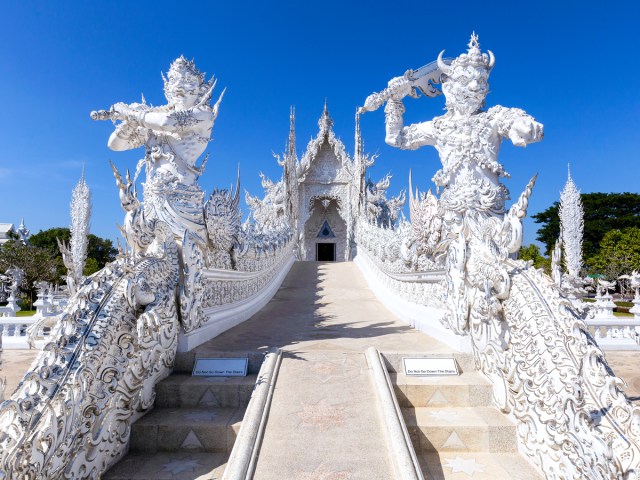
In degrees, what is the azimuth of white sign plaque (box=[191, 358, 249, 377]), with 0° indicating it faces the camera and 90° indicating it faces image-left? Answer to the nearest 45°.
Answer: approximately 0°

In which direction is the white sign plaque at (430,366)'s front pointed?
toward the camera

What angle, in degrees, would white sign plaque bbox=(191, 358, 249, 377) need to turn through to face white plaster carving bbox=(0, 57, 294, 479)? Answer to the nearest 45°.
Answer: approximately 90° to its right

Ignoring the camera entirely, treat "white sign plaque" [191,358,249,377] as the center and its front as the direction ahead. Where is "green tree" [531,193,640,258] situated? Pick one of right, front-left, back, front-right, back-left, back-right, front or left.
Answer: back-left

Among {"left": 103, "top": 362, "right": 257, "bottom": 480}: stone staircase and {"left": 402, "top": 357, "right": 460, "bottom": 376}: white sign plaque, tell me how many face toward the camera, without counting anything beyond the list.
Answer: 2

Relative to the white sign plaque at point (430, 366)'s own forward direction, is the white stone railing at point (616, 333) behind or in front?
behind

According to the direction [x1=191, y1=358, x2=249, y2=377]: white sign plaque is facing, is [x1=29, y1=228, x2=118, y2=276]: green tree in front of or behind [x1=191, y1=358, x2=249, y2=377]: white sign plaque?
behind

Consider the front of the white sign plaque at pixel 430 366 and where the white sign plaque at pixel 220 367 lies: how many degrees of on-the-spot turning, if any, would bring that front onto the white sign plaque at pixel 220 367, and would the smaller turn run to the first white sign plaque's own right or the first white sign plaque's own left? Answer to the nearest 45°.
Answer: approximately 90° to the first white sign plaque's own right

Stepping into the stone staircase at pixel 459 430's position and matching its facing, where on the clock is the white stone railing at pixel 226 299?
The white stone railing is roughly at 4 o'clock from the stone staircase.

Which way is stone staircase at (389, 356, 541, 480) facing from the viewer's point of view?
toward the camera

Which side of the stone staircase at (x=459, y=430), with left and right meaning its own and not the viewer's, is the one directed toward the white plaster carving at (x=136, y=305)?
right

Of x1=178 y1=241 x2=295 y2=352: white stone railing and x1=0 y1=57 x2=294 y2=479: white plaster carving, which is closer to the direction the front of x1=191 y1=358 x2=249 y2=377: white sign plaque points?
the white plaster carving
